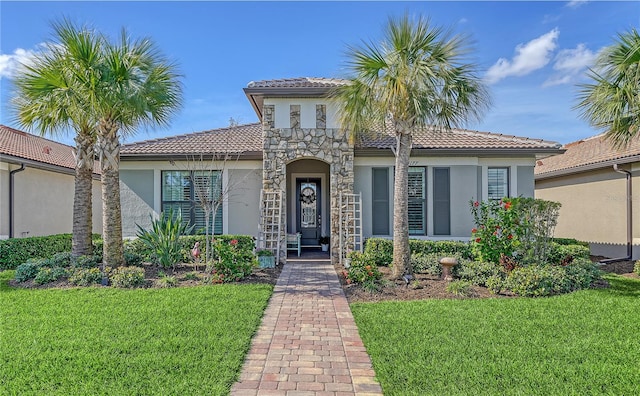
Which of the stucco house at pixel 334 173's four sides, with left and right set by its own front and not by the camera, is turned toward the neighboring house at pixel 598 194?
left

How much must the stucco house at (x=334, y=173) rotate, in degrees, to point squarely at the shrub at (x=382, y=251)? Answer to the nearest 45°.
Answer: approximately 45° to its left

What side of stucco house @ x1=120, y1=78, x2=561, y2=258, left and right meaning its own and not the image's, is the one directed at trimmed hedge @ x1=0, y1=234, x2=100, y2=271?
right

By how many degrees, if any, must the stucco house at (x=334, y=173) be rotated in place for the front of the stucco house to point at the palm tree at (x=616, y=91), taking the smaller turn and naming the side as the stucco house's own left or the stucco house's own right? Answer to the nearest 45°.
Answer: approximately 45° to the stucco house's own left

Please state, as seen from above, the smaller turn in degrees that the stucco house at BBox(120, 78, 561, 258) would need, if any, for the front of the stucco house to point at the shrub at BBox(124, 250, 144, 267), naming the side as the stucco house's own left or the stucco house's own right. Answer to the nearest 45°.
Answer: approximately 45° to the stucco house's own right

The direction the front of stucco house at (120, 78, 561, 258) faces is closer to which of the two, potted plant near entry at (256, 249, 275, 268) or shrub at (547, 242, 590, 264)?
the potted plant near entry

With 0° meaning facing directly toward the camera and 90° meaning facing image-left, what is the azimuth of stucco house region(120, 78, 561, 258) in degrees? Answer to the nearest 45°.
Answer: approximately 0°
